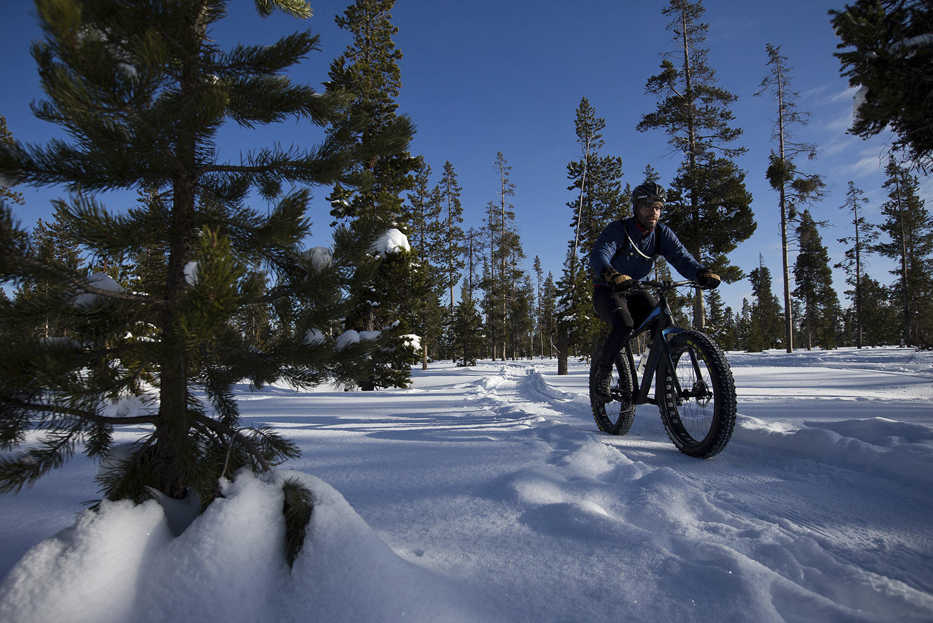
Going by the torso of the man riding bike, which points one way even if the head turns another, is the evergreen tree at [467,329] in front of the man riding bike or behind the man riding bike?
behind

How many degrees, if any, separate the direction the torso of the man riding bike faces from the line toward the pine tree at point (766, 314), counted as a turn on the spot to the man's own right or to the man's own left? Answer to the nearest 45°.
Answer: approximately 135° to the man's own left

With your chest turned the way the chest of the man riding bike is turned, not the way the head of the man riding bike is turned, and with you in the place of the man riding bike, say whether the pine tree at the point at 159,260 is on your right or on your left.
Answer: on your right

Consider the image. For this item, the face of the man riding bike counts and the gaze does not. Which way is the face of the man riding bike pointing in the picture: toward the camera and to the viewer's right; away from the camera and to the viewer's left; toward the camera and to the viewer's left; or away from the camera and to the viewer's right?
toward the camera and to the viewer's right

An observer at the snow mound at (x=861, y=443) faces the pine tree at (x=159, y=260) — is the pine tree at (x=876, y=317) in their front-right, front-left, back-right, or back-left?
back-right

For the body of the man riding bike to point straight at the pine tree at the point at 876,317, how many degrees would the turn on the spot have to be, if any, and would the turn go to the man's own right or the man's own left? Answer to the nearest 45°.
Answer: approximately 135° to the man's own left

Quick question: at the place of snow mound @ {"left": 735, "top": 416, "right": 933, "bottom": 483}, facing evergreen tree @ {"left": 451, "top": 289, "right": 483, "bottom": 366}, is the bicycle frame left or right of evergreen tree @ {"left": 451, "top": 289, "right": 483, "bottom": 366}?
left

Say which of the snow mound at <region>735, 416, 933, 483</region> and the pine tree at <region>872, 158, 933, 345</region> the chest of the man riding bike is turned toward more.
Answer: the snow mound

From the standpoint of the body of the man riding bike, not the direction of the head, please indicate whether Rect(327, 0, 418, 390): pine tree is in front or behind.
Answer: behind

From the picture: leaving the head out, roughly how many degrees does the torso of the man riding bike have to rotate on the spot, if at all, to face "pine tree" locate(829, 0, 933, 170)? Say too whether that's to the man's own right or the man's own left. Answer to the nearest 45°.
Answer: approximately 90° to the man's own left

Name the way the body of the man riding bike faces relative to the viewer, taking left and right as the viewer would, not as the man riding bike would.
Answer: facing the viewer and to the right of the viewer

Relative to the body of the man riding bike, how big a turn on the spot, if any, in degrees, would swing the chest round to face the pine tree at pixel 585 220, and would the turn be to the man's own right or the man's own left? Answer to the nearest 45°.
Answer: approximately 135° to the man's own left

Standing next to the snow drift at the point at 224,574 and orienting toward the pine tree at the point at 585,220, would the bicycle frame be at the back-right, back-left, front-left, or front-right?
front-right

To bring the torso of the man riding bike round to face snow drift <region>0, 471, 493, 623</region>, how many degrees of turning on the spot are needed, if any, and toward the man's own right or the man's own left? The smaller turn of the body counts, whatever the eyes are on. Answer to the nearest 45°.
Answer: approximately 45° to the man's own right

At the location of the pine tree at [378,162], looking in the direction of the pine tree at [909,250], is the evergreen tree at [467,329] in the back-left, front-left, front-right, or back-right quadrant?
front-left
